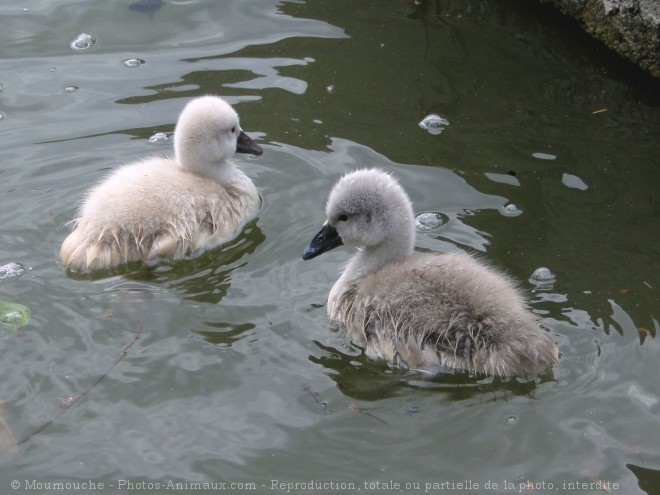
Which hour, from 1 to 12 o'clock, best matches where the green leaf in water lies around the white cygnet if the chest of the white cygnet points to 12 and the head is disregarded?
The green leaf in water is roughly at 6 o'clock from the white cygnet.

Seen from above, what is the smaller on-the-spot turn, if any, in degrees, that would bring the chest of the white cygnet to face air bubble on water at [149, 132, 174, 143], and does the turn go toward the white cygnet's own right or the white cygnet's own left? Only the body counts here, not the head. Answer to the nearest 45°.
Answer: approximately 45° to the white cygnet's own left

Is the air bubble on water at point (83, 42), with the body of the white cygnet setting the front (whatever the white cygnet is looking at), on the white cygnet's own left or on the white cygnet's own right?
on the white cygnet's own left

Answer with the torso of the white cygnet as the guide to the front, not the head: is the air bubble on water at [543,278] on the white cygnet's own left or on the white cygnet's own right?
on the white cygnet's own right

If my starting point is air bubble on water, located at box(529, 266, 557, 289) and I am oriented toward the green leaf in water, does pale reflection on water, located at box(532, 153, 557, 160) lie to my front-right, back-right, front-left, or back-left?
back-right

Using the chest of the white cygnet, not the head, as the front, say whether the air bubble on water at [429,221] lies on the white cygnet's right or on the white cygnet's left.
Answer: on the white cygnet's right

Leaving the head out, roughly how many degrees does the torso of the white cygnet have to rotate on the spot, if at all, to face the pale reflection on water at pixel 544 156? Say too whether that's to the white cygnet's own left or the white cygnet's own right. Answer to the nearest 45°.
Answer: approximately 45° to the white cygnet's own right

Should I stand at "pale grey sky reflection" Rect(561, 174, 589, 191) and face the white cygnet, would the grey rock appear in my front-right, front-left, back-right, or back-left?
back-right

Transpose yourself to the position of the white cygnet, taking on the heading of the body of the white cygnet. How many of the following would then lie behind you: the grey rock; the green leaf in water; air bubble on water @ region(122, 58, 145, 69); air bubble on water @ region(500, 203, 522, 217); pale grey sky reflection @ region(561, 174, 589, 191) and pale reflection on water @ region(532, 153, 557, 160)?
1

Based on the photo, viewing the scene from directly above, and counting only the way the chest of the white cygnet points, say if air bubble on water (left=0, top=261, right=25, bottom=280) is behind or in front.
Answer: behind

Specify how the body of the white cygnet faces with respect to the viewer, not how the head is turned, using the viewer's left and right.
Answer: facing away from the viewer and to the right of the viewer

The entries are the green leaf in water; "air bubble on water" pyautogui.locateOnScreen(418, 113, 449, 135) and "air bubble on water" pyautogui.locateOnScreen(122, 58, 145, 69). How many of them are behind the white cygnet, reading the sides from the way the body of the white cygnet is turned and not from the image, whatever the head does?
1

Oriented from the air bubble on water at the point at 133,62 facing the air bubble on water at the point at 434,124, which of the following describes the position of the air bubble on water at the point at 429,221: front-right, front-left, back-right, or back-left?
front-right

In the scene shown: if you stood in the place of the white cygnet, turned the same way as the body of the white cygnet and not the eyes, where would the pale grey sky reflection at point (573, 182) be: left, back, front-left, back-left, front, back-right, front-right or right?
front-right

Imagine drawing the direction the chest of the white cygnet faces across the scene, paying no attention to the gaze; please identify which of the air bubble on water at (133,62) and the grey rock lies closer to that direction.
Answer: the grey rock

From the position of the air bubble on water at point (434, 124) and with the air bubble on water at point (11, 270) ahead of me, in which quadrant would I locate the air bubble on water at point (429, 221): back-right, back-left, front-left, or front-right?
front-left

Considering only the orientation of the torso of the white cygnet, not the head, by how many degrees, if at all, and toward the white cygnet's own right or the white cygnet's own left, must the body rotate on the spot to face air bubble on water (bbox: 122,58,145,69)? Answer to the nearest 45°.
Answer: approximately 45° to the white cygnet's own left
